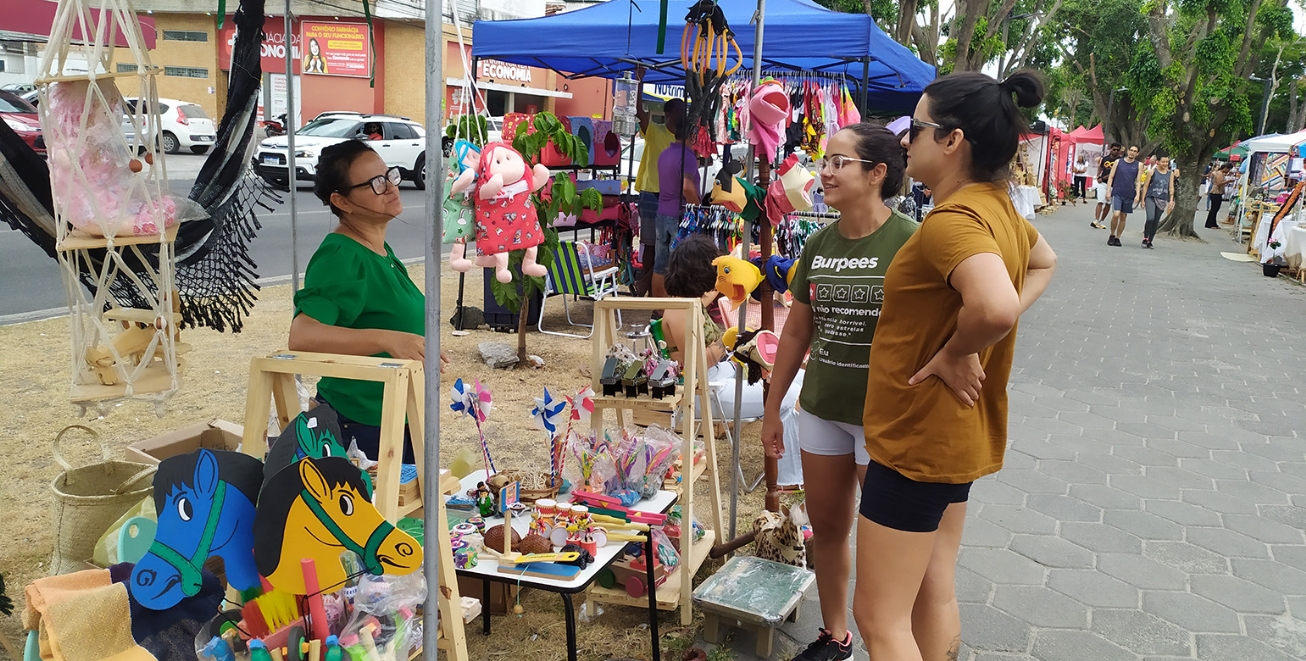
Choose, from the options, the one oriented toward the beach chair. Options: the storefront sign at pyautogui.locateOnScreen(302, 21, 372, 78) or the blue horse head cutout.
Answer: the storefront sign

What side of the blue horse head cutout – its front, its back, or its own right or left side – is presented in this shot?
left

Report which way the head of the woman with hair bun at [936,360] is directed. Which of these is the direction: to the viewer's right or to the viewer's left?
to the viewer's left

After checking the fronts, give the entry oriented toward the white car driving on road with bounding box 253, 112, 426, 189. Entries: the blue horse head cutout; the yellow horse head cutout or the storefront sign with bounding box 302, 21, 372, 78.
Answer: the storefront sign

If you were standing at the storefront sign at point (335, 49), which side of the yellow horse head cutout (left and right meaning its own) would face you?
left

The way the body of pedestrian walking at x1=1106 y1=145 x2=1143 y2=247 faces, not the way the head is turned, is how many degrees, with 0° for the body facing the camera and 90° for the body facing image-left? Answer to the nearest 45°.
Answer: approximately 0°

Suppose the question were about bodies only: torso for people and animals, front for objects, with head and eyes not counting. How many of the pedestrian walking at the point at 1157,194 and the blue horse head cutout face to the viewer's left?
1

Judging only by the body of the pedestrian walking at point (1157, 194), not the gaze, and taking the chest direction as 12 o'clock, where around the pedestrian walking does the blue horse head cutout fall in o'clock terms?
The blue horse head cutout is roughly at 12 o'clock from the pedestrian walking.

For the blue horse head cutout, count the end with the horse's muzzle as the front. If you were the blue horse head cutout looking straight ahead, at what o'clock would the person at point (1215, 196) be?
The person is roughly at 5 o'clock from the blue horse head cutout.

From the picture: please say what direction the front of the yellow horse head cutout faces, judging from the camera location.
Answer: facing to the right of the viewer

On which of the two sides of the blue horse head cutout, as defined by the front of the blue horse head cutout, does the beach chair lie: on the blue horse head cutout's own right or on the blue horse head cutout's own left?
on the blue horse head cutout's own right

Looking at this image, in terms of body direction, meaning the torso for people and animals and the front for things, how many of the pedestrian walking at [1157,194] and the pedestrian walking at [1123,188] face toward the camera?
2

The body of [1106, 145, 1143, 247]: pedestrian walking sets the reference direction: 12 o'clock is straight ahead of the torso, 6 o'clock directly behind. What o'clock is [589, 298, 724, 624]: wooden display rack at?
The wooden display rack is roughly at 12 o'clock from the pedestrian walking.
